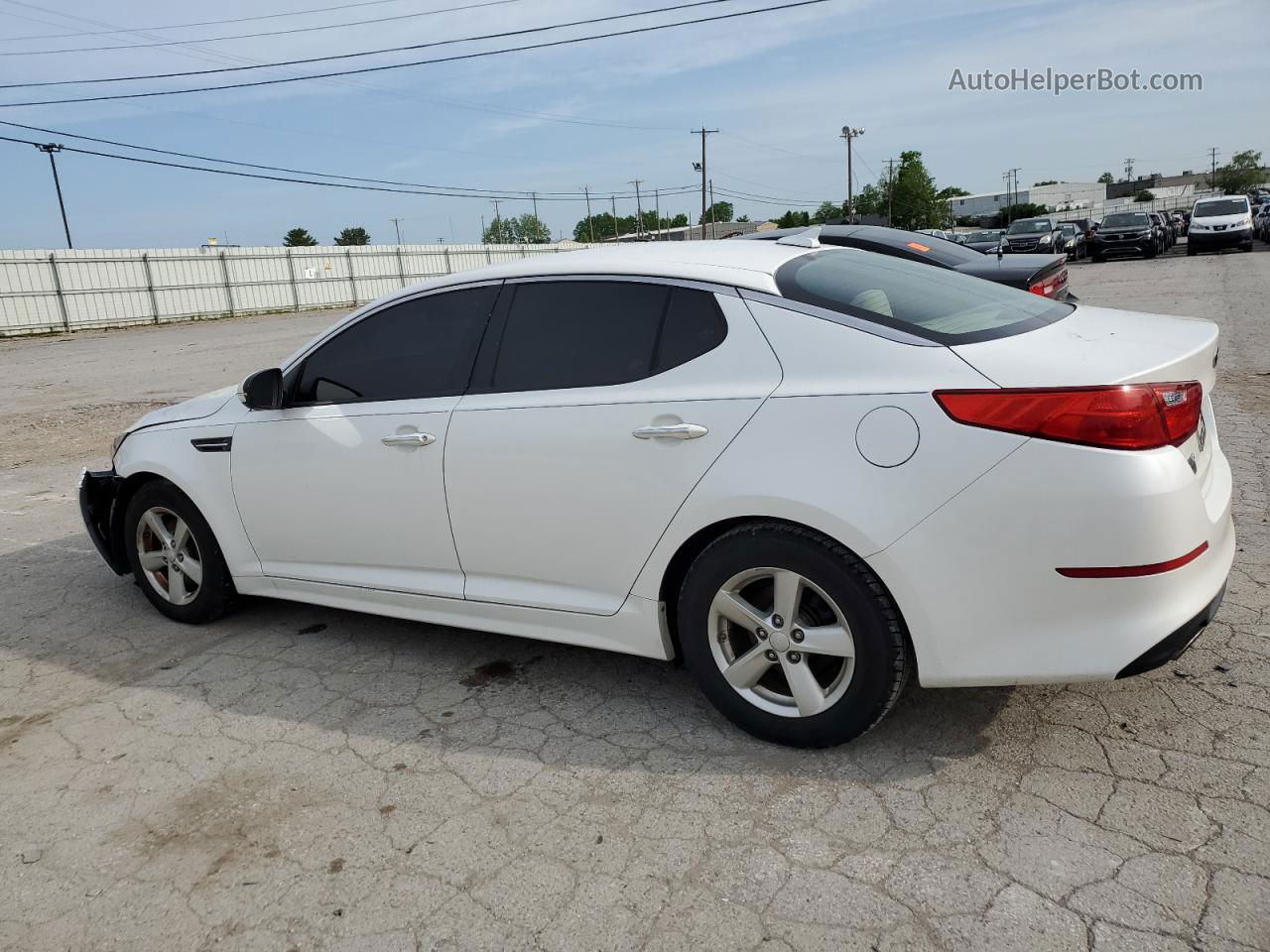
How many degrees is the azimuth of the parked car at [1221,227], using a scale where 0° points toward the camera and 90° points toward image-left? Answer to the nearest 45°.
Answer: approximately 0°

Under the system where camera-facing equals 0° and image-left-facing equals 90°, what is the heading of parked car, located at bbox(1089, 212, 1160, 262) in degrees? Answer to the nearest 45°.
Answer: approximately 0°

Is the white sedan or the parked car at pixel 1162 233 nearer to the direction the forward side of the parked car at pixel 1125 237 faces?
the white sedan

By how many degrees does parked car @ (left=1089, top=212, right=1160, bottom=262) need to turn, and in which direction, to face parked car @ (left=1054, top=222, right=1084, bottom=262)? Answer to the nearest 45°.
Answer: approximately 135° to its right

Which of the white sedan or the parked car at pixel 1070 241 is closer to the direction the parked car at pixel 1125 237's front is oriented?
the white sedan

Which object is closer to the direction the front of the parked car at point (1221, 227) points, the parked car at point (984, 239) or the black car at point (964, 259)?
the black car

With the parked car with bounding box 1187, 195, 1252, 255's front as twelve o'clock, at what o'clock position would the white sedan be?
The white sedan is roughly at 12 o'clock from the parked car.

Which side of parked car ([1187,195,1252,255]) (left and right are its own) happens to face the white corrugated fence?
right
